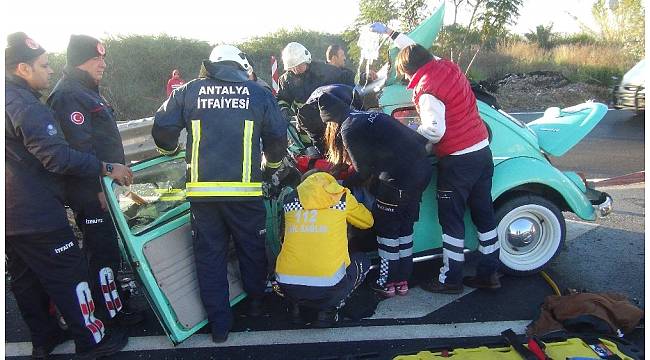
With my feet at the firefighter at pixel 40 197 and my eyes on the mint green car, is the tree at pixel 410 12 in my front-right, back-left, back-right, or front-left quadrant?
front-left

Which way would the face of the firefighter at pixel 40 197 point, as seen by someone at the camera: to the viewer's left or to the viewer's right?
to the viewer's right

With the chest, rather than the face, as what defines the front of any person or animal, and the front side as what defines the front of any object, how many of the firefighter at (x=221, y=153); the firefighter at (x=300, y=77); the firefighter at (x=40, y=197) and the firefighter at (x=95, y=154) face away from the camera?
1

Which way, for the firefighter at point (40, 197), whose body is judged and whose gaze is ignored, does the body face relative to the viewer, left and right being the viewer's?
facing to the right of the viewer

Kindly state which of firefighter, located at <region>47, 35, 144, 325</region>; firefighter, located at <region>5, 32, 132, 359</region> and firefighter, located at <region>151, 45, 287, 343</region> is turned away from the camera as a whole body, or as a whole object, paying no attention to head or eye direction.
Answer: firefighter, located at <region>151, 45, 287, 343</region>

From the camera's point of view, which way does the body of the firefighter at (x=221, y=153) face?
away from the camera

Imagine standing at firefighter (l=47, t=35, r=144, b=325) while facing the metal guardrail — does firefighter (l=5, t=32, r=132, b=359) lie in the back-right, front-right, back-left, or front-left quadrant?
back-left

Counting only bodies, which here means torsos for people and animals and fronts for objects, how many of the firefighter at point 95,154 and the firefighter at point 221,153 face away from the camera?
1

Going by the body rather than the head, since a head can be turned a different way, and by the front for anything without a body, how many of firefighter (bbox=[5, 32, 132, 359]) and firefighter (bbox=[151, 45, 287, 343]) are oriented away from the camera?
1

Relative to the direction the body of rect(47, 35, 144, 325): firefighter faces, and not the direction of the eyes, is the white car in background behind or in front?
in front

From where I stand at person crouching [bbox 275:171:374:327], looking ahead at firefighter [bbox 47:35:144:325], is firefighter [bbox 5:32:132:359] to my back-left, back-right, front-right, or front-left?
front-left

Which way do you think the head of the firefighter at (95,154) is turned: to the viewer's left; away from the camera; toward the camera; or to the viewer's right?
to the viewer's right

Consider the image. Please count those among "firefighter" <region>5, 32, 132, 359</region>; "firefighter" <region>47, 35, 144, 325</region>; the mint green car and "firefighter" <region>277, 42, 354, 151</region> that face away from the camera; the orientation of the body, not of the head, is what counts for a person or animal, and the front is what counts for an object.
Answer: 0
